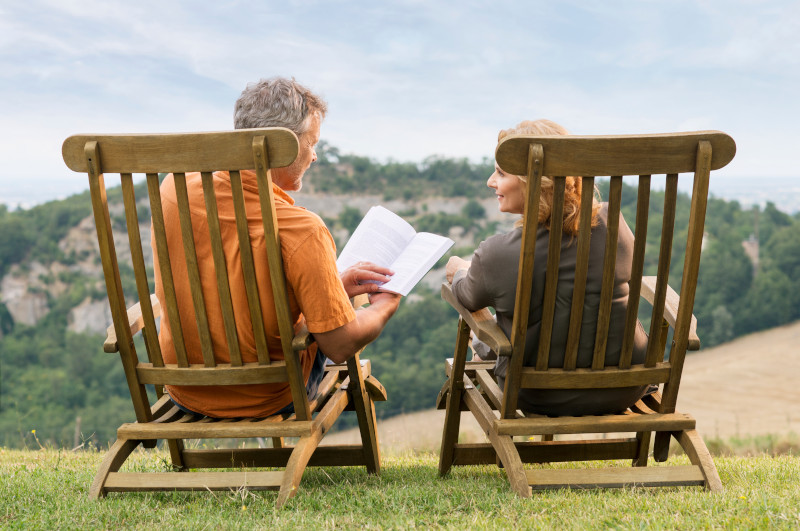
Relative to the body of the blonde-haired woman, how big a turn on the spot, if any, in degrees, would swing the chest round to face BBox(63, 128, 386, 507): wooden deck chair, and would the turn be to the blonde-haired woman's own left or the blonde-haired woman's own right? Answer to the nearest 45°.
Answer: approximately 45° to the blonde-haired woman's own left

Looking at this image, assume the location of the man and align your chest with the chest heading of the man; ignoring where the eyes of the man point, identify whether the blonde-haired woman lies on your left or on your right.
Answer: on your right

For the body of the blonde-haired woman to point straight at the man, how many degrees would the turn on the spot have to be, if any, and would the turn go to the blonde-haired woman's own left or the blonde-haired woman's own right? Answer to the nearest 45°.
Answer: approximately 45° to the blonde-haired woman's own left

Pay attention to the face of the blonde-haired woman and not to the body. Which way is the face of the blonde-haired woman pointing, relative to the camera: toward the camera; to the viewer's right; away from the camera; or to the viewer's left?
to the viewer's left

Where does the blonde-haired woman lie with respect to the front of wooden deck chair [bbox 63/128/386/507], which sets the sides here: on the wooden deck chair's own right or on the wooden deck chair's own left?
on the wooden deck chair's own right

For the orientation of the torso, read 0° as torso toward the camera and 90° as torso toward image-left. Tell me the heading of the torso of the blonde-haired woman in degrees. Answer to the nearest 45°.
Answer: approximately 135°

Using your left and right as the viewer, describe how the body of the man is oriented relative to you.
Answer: facing away from the viewer and to the right of the viewer

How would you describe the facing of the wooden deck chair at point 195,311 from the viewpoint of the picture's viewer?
facing away from the viewer and to the right of the viewer

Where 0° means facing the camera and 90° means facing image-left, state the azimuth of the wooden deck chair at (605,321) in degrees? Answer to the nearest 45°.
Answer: approximately 135°

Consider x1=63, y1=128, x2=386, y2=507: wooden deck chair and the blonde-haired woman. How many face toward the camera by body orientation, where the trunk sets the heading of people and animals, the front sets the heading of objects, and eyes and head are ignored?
0

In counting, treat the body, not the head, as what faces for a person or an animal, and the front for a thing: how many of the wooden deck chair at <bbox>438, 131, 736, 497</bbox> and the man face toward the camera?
0

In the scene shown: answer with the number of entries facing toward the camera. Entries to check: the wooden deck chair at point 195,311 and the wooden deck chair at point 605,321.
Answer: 0
